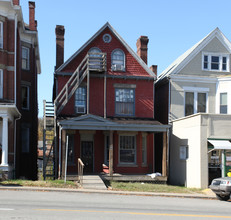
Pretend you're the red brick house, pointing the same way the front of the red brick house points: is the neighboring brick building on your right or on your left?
on your right

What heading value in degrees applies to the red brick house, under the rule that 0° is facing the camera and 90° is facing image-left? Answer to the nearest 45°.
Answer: approximately 0°

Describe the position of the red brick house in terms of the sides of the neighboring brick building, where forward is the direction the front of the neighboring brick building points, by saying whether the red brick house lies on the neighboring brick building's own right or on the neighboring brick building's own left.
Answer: on the neighboring brick building's own left

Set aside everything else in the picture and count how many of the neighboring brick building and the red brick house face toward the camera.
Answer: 2
